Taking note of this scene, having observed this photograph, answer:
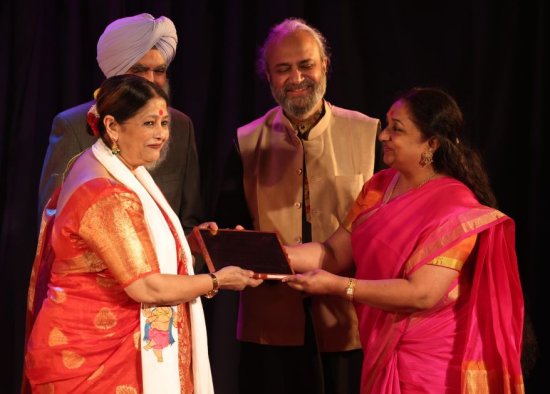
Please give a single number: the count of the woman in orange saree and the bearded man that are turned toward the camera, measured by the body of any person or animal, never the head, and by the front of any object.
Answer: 1

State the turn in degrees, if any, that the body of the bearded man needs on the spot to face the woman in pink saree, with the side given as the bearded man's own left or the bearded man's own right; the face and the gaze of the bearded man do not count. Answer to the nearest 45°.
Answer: approximately 45° to the bearded man's own left

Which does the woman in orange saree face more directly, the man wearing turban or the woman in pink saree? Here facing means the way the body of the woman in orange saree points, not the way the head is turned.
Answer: the woman in pink saree

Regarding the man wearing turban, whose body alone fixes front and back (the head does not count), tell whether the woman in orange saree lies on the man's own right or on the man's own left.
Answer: on the man's own right

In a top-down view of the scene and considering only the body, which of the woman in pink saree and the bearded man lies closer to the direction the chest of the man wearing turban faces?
the woman in pink saree

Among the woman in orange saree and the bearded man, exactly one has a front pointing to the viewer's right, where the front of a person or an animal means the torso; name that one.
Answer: the woman in orange saree

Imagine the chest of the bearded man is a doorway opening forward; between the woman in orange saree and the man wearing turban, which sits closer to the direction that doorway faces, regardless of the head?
the woman in orange saree

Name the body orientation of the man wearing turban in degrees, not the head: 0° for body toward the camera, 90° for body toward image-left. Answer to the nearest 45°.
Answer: approximately 315°

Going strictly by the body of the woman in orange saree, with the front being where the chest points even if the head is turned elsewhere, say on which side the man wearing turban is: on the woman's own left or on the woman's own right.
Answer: on the woman's own left

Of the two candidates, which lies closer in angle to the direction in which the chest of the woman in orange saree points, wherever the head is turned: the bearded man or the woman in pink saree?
the woman in pink saree

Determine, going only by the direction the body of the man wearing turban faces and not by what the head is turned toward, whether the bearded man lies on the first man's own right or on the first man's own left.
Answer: on the first man's own left
